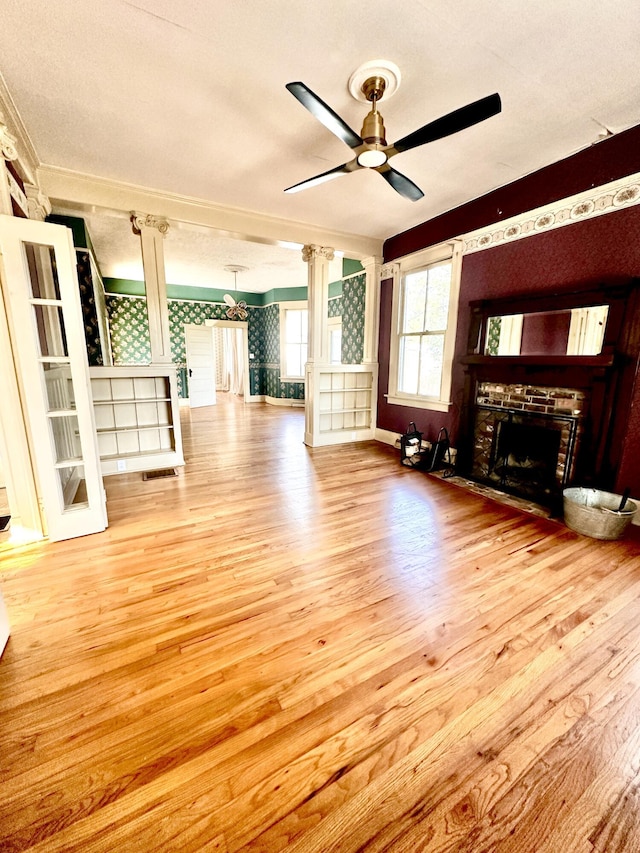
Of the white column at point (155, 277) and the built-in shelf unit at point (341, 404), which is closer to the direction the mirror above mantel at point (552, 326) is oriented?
the white column

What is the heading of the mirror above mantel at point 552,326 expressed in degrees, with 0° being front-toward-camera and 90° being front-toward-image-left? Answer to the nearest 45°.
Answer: approximately 45°

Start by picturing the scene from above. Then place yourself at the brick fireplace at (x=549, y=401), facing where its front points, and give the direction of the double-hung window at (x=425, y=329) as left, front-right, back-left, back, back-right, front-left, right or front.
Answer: right

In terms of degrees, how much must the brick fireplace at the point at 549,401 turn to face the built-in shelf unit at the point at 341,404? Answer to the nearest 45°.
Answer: approximately 45° to its right

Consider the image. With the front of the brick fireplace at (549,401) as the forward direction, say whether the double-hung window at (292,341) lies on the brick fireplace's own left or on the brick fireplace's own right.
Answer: on the brick fireplace's own right

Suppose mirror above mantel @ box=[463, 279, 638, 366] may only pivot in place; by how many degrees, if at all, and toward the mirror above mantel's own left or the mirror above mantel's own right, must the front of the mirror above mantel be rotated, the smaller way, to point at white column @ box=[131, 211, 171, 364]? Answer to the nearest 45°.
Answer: approximately 45° to the mirror above mantel's own right

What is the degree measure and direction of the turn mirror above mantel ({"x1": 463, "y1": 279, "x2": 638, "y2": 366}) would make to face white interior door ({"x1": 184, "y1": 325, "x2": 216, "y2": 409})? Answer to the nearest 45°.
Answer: approximately 45° to its right

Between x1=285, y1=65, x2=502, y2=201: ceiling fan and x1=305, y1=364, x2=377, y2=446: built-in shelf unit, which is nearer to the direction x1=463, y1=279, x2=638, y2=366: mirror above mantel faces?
the ceiling fan

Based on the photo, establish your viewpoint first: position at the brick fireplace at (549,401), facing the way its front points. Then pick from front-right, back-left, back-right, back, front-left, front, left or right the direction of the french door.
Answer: front

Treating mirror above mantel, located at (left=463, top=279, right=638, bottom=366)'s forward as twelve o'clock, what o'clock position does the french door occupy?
The french door is roughly at 12 o'clock from the mirror above mantel.

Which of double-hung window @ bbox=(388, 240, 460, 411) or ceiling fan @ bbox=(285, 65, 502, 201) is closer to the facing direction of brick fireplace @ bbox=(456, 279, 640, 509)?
the ceiling fan

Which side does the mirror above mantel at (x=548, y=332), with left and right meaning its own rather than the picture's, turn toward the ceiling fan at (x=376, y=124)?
front
